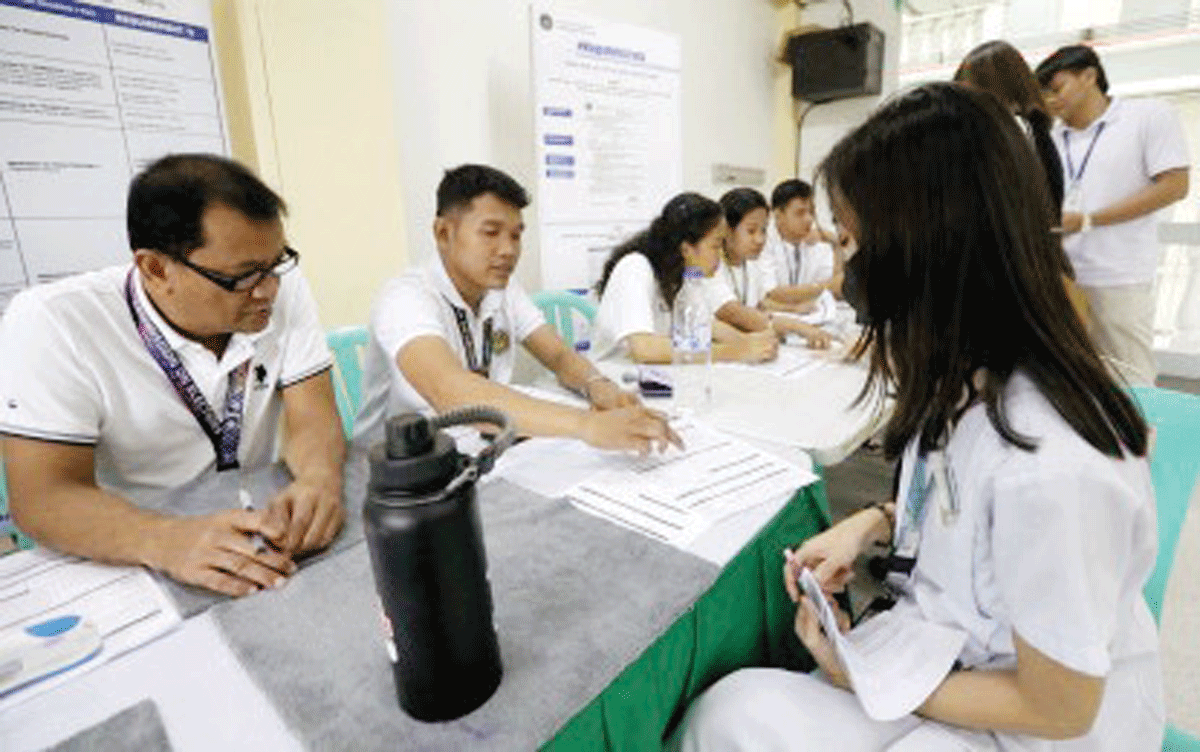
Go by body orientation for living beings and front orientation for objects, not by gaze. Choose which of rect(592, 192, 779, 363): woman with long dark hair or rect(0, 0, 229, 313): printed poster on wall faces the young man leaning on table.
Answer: the printed poster on wall

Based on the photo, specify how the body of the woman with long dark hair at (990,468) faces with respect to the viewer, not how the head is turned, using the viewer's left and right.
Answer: facing to the left of the viewer

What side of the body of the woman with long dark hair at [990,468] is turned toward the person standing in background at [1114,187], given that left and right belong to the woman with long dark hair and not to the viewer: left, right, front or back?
right

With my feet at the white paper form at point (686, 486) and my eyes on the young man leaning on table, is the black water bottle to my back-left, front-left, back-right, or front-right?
back-left

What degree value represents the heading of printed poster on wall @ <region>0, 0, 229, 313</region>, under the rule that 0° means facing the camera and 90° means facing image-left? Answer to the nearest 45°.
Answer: approximately 315°

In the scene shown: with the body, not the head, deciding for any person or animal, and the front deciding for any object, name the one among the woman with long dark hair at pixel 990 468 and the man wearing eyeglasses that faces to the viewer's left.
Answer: the woman with long dark hair

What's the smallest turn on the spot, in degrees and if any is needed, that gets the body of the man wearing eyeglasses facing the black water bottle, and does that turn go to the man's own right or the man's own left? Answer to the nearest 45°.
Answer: approximately 45° to the man's own right

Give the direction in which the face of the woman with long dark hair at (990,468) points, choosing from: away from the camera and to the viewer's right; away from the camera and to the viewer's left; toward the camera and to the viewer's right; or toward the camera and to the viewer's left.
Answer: away from the camera and to the viewer's left

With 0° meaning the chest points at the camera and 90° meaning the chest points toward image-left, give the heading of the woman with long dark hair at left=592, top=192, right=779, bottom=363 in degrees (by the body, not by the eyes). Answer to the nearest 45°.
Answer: approximately 270°

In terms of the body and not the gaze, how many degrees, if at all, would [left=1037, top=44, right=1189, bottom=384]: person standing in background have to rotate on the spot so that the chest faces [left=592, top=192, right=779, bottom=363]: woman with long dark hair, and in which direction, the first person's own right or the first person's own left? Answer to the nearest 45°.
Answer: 0° — they already face them

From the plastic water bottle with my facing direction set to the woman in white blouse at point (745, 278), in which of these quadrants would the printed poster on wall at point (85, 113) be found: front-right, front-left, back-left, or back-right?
back-left
